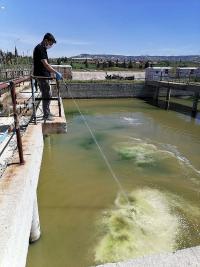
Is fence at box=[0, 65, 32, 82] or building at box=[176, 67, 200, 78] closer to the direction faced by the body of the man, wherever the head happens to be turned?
the building

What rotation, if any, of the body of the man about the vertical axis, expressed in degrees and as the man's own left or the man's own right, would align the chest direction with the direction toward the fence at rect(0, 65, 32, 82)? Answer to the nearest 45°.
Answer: approximately 90° to the man's own left

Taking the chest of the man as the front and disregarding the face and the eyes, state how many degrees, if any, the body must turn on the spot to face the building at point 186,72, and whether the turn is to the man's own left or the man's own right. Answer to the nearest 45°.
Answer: approximately 45° to the man's own left

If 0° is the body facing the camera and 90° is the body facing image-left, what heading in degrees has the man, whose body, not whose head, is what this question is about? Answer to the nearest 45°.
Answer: approximately 270°

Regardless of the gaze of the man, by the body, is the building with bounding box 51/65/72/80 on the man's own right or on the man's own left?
on the man's own left

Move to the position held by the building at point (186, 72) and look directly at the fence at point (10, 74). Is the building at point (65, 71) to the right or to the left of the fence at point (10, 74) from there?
right
